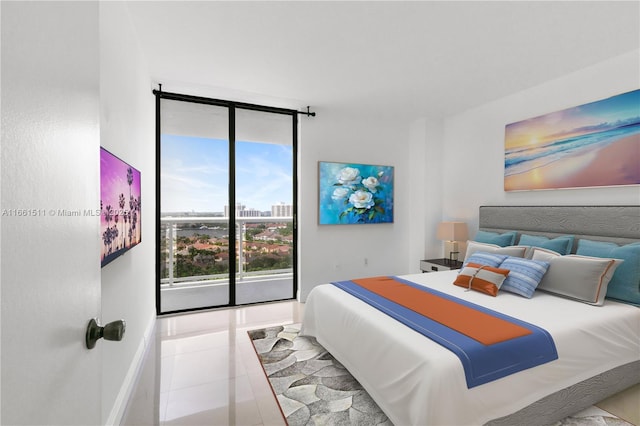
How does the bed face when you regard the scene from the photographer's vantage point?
facing the viewer and to the left of the viewer

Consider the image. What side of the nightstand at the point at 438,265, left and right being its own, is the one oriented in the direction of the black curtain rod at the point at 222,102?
front

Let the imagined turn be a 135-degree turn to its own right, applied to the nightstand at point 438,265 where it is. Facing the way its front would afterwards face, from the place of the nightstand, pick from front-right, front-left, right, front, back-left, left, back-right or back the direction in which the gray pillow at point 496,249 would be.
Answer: back-right

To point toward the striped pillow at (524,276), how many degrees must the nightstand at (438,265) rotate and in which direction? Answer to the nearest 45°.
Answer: approximately 90° to its left

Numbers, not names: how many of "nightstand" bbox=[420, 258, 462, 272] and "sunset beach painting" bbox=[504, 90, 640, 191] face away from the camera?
0

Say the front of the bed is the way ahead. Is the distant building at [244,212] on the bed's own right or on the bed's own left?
on the bed's own right

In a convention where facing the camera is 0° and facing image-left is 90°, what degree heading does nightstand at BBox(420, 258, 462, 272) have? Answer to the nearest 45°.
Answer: approximately 45°

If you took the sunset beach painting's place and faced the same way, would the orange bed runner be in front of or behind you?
in front

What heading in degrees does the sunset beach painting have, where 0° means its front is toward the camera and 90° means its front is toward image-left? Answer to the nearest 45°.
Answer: approximately 45°

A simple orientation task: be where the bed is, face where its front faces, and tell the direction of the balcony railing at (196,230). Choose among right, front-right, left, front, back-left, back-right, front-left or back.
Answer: front-right

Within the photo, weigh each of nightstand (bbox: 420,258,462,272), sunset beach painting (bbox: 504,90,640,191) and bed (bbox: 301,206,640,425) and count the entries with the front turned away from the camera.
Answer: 0
